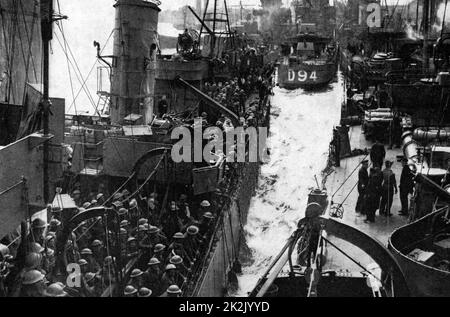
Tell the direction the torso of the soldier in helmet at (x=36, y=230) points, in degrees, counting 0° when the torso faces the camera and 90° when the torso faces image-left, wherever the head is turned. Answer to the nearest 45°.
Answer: approximately 315°

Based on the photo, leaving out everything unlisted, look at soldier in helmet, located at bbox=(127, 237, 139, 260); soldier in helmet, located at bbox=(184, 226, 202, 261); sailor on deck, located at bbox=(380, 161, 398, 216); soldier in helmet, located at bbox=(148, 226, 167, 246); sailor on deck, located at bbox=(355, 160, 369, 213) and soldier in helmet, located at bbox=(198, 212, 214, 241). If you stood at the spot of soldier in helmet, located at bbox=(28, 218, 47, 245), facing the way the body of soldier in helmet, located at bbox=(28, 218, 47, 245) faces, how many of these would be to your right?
0

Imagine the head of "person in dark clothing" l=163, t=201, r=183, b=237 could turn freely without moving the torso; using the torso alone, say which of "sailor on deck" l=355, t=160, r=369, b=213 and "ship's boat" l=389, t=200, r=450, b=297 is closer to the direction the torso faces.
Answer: the ship's boat

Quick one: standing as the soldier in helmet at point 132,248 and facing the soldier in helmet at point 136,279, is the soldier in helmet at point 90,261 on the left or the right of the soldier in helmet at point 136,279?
right

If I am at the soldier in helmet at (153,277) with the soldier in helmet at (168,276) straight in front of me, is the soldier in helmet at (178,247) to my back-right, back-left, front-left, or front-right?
front-left

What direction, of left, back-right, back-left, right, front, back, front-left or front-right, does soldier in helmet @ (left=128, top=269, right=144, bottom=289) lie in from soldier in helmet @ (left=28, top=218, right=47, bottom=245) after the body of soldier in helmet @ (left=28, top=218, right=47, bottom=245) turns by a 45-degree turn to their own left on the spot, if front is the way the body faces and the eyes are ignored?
front-right

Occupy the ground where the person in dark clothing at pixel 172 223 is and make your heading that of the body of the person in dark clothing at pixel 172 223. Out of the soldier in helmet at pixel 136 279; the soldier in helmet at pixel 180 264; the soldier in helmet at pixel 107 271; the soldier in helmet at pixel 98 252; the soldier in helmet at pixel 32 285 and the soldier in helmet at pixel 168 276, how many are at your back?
0

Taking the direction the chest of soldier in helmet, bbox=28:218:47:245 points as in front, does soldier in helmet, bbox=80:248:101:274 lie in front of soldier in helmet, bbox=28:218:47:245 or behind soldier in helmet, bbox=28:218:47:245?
in front

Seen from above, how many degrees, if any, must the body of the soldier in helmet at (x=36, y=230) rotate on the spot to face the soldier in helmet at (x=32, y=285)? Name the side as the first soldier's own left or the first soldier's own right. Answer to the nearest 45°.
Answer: approximately 45° to the first soldier's own right

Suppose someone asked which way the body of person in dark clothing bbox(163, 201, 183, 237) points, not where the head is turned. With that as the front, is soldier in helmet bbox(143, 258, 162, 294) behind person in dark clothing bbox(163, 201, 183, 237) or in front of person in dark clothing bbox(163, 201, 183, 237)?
in front

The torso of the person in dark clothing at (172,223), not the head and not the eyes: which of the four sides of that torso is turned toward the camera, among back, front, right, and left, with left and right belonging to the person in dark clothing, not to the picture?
front
